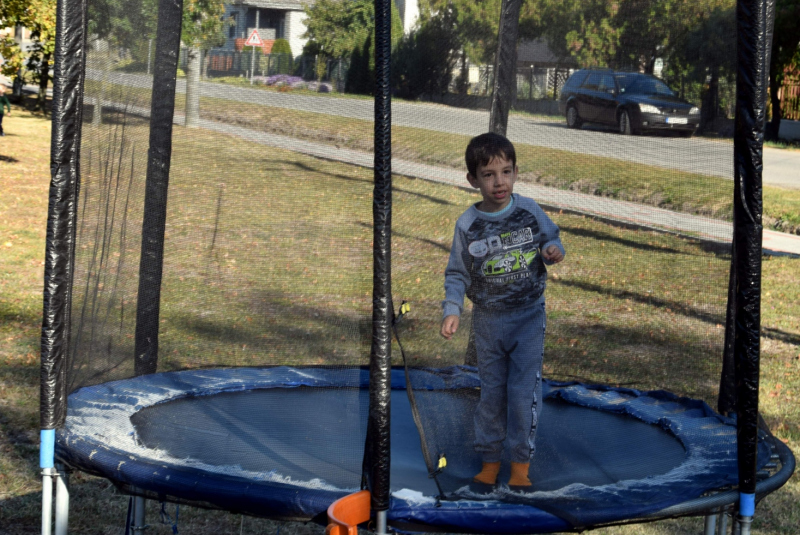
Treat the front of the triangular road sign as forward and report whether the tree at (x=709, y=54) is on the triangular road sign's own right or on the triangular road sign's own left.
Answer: on the triangular road sign's own left

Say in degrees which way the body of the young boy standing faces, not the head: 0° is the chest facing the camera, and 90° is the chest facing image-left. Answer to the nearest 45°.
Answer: approximately 0°

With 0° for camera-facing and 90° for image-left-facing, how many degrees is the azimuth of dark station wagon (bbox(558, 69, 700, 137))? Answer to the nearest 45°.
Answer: approximately 315°

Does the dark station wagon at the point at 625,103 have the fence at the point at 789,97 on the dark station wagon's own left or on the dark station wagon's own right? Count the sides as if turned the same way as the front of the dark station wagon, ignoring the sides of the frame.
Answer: on the dark station wagon's own left

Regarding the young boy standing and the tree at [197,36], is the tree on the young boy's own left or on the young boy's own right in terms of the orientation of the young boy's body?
on the young boy's own right
